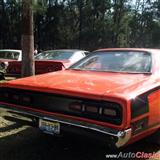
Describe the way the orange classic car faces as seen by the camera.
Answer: facing away from the viewer and to the right of the viewer

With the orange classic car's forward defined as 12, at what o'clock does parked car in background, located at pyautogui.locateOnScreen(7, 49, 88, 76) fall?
The parked car in background is roughly at 10 o'clock from the orange classic car.
